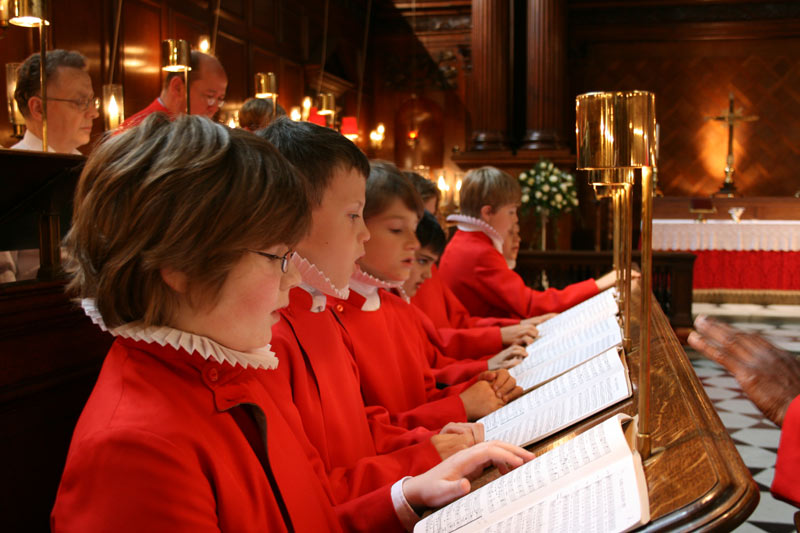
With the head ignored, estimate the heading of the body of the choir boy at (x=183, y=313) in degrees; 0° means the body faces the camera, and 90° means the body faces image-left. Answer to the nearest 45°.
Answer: approximately 270°

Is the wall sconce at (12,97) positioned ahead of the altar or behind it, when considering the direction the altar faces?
ahead

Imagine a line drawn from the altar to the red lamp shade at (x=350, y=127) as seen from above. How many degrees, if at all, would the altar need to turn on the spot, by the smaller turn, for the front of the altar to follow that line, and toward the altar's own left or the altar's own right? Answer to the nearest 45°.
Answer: approximately 45° to the altar's own right

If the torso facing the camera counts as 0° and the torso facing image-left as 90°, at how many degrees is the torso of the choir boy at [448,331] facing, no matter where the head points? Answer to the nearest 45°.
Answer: approximately 315°

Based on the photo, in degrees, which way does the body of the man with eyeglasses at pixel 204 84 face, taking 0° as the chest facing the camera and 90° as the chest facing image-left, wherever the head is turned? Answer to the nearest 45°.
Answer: approximately 315°

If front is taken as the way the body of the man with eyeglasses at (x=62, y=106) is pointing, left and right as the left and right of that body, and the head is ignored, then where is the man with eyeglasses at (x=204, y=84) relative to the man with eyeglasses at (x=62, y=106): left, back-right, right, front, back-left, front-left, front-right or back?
left

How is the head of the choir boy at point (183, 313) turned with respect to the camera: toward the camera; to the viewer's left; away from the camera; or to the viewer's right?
to the viewer's right

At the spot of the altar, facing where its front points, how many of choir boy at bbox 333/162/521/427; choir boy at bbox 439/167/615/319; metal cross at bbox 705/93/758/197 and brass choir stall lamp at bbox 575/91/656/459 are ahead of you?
3

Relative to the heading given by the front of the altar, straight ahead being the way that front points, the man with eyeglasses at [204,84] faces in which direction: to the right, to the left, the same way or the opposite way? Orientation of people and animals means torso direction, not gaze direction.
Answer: to the left

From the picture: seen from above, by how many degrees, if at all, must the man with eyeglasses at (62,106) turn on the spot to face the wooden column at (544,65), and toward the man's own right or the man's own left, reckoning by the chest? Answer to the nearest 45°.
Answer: approximately 90° to the man's own left

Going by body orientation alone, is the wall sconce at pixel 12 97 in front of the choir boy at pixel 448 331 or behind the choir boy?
behind

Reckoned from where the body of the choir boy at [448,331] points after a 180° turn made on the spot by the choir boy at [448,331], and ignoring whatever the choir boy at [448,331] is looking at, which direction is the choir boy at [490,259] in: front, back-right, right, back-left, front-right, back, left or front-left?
front-right

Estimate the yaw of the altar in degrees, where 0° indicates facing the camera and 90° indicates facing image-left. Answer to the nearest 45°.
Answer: approximately 0°

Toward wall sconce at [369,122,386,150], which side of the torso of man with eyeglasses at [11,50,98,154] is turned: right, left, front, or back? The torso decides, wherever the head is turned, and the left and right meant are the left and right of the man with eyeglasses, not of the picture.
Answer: left

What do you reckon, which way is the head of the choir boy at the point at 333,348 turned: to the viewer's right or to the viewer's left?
to the viewer's right

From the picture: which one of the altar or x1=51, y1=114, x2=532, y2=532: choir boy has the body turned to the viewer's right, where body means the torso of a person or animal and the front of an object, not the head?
the choir boy
